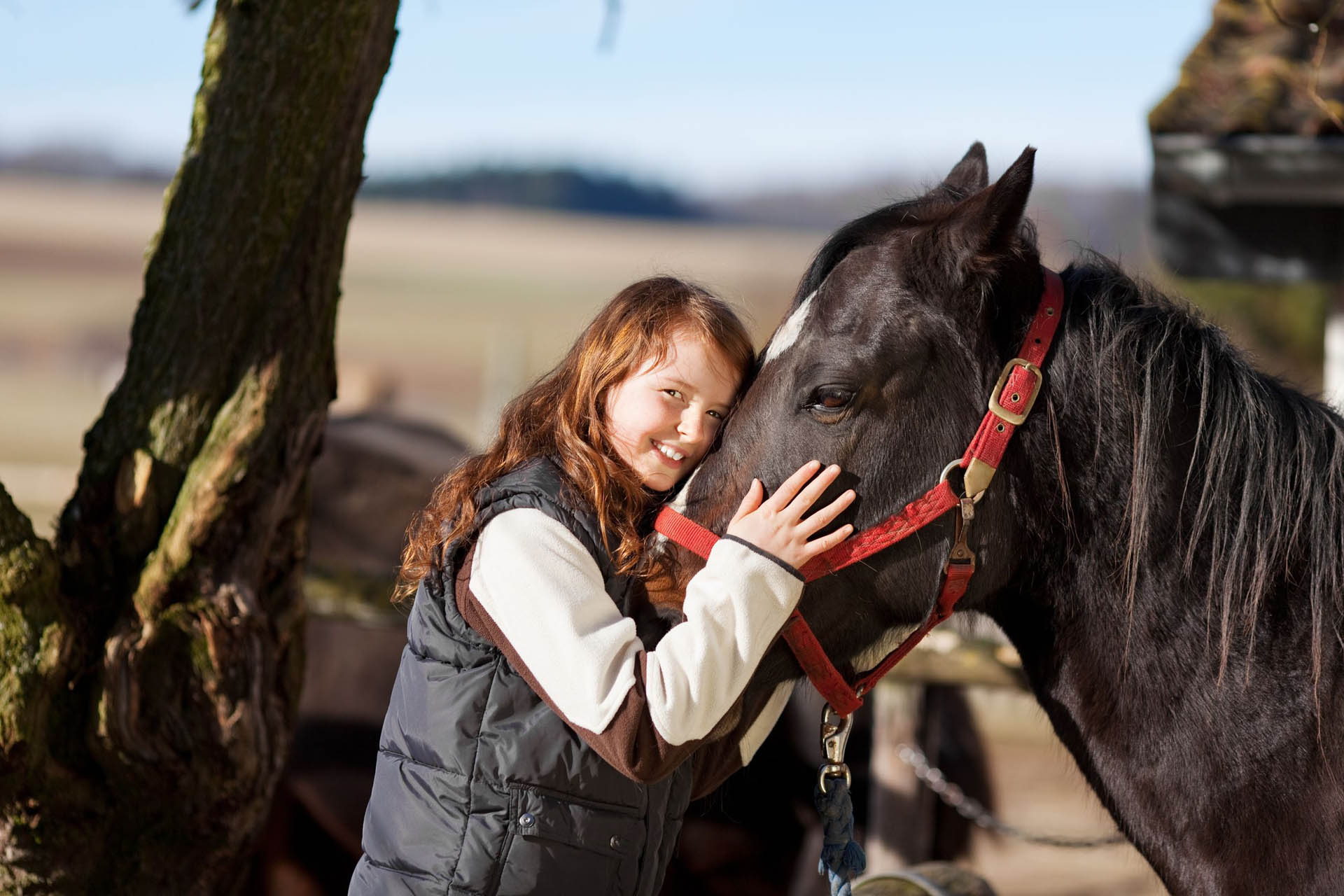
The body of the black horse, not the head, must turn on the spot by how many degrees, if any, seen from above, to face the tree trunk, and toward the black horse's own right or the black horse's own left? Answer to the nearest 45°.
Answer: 0° — it already faces it

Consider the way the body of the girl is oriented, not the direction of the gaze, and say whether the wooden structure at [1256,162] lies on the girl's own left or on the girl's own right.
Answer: on the girl's own left

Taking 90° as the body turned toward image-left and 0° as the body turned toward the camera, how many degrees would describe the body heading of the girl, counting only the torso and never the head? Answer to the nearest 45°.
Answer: approximately 270°

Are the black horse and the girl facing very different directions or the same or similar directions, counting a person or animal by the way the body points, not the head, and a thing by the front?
very different directions

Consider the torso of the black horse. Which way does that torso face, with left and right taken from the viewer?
facing to the left of the viewer
